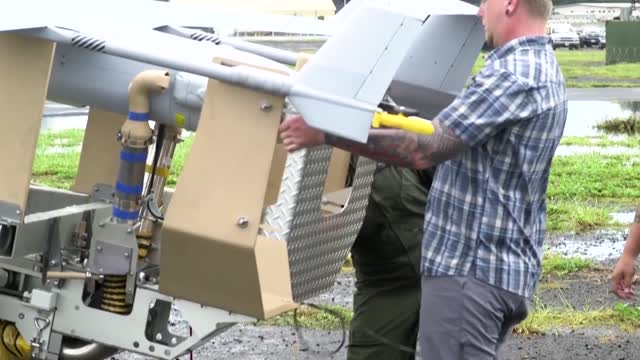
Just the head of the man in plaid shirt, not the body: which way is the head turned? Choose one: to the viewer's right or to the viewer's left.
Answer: to the viewer's left

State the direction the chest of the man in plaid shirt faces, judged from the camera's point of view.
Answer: to the viewer's left
